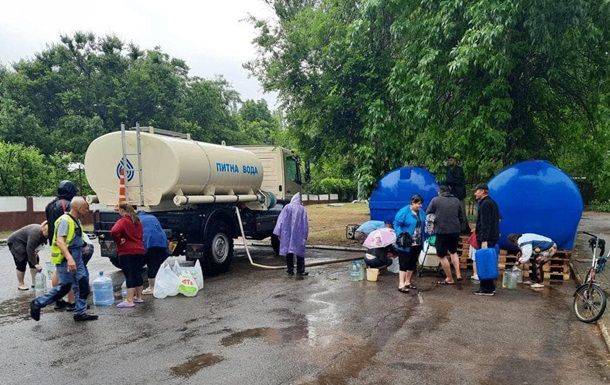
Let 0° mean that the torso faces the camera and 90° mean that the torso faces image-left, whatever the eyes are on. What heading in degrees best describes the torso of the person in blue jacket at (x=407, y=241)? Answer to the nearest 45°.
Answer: approximately 315°

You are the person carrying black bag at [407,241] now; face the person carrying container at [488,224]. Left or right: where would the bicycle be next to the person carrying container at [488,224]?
right
